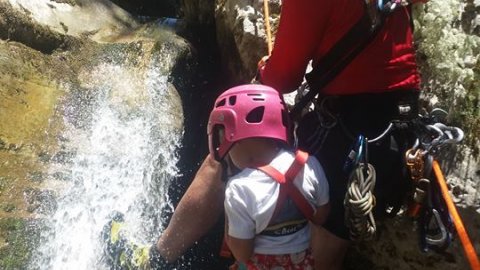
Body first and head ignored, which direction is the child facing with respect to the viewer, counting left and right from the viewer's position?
facing away from the viewer and to the left of the viewer

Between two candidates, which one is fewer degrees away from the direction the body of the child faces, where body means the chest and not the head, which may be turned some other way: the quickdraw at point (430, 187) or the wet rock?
the wet rock

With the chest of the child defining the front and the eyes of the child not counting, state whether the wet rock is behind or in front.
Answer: in front

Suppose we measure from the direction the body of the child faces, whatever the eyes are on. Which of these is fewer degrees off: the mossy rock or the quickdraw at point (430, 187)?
the mossy rock

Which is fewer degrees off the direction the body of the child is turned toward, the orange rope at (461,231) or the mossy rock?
the mossy rock
